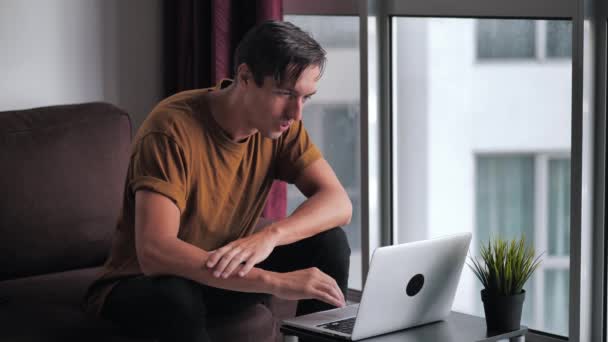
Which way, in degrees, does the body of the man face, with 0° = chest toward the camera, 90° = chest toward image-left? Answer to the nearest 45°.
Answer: approximately 315°

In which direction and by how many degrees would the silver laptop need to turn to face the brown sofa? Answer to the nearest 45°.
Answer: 0° — it already faces it

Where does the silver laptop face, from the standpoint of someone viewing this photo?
facing away from the viewer and to the left of the viewer

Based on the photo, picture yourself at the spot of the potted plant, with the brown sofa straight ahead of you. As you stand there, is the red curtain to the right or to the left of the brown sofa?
right

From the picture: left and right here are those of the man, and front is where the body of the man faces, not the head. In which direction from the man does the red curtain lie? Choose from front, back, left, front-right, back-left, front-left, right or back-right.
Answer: back-left

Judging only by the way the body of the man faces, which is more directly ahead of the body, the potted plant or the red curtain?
the potted plant

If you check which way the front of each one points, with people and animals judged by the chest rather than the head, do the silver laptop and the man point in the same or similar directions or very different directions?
very different directions
